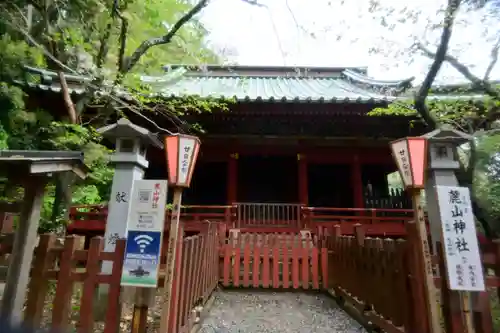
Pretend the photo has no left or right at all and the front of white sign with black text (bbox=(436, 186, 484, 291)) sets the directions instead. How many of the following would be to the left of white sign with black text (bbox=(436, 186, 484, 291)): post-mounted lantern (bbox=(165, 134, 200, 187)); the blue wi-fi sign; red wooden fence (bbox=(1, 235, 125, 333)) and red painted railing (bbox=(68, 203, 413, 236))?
0

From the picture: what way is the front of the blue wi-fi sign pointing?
toward the camera

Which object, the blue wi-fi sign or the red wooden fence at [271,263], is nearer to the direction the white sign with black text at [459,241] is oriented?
the blue wi-fi sign

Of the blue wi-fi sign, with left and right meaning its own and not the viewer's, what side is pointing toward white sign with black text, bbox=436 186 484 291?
left

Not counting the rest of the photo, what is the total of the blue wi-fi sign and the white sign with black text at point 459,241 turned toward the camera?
2

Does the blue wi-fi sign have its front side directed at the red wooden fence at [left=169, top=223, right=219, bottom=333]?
no

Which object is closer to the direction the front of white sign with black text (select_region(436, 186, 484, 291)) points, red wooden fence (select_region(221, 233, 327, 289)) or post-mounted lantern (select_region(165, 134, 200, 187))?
the post-mounted lantern

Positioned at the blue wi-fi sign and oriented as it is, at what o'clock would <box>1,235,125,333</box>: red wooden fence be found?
The red wooden fence is roughly at 4 o'clock from the blue wi-fi sign.

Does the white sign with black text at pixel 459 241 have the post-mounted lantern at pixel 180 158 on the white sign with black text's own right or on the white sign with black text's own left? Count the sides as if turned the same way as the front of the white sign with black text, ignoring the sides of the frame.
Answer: on the white sign with black text's own right

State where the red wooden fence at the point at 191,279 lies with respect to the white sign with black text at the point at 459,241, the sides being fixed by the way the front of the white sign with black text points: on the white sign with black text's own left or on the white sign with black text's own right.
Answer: on the white sign with black text's own right

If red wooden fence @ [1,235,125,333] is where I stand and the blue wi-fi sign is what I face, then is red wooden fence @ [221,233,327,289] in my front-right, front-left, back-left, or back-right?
front-left

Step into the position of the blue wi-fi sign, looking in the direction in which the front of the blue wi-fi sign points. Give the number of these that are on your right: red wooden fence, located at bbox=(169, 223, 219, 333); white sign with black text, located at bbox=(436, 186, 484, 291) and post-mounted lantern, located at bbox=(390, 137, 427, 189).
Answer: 0

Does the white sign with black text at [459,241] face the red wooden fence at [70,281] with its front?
no

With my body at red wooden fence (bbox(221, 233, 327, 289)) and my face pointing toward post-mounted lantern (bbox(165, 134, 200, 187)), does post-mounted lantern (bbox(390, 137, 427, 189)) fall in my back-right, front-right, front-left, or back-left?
front-left

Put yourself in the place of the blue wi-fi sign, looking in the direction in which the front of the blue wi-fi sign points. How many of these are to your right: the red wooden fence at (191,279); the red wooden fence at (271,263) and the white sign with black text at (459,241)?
0

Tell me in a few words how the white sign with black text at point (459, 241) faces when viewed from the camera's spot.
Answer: facing the viewer
